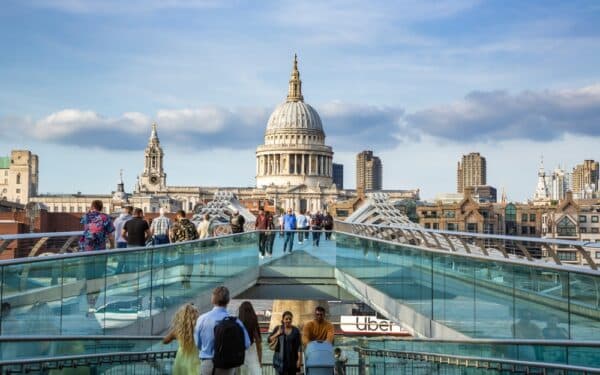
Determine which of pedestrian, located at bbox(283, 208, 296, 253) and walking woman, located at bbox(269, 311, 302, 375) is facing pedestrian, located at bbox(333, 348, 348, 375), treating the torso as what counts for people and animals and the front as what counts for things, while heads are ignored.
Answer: pedestrian, located at bbox(283, 208, 296, 253)

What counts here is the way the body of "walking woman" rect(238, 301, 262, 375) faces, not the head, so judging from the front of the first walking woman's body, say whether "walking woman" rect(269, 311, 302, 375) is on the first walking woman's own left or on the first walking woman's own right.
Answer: on the first walking woman's own right

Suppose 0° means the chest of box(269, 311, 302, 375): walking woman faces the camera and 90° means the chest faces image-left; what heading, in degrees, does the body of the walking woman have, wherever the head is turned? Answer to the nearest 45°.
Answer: approximately 0°

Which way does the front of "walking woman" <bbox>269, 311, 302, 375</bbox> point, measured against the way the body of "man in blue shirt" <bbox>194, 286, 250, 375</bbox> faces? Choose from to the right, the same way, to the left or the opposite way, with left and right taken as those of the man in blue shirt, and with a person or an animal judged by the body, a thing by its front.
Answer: the opposite way

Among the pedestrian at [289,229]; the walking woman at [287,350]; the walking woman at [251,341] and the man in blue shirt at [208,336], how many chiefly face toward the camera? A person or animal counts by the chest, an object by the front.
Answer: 2

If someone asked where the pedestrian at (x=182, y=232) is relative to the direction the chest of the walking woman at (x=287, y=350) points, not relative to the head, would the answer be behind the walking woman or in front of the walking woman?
behind

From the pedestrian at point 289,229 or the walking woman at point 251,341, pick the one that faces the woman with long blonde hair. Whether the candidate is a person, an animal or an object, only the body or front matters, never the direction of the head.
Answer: the pedestrian

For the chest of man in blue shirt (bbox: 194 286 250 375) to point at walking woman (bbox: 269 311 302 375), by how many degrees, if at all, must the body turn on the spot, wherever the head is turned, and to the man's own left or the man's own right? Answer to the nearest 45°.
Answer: approximately 45° to the man's own right
